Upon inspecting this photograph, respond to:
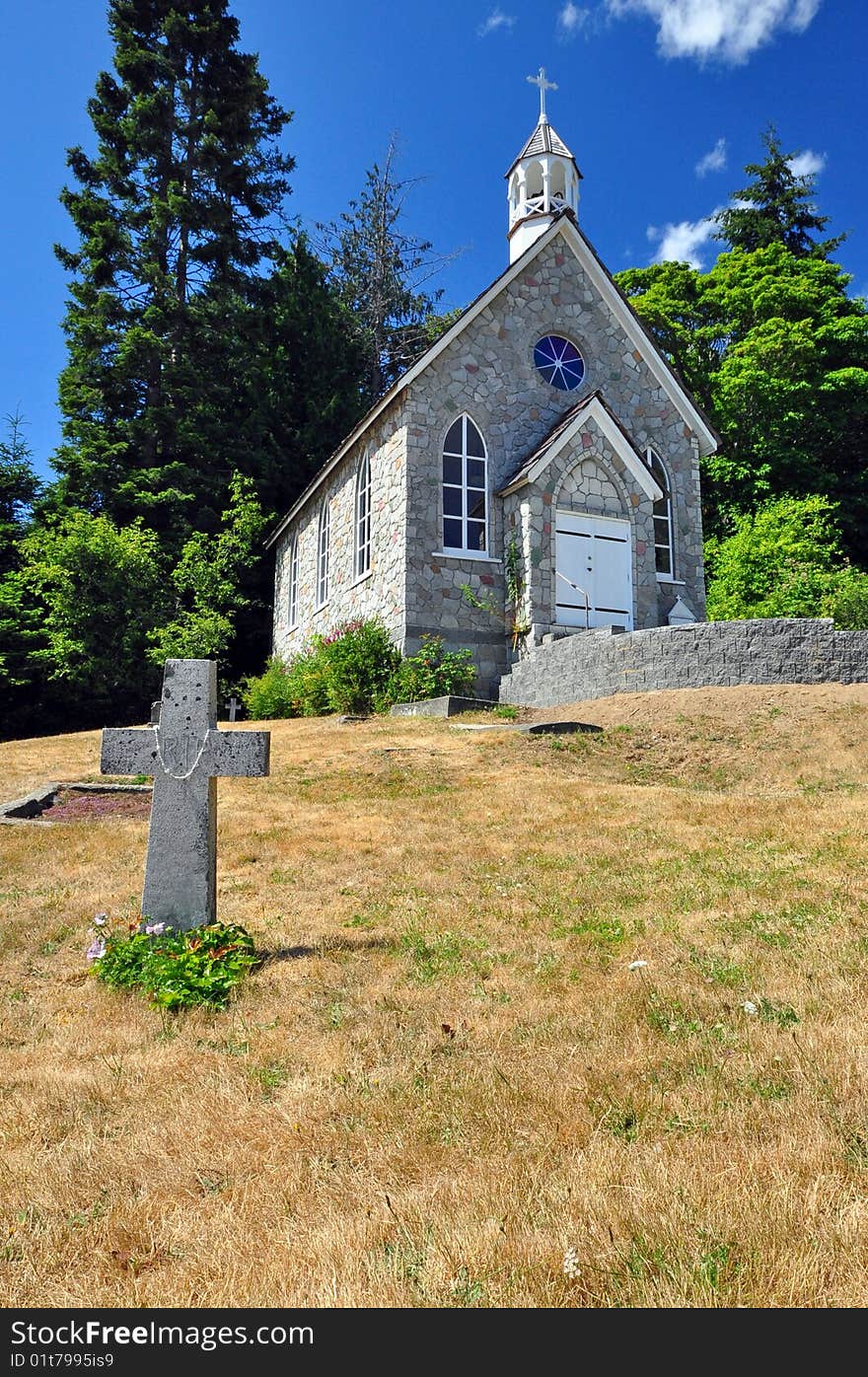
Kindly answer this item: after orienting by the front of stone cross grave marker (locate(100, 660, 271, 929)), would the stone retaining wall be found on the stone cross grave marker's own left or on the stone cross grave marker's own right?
on the stone cross grave marker's own left

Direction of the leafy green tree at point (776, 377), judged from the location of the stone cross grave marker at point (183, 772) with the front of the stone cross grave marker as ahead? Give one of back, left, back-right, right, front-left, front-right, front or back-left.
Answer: back-left

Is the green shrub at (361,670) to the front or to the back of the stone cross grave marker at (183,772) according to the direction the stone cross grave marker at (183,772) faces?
to the back

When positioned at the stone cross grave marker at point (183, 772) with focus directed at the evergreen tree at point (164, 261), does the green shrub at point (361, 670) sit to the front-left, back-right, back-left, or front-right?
front-right

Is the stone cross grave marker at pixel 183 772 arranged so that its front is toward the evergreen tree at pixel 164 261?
no

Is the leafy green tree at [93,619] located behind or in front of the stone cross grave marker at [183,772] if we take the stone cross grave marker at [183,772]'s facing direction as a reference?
behind

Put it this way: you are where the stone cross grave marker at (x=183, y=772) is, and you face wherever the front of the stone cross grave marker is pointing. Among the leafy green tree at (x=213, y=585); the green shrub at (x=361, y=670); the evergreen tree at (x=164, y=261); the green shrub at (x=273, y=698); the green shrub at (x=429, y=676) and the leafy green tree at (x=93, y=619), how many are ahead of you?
0

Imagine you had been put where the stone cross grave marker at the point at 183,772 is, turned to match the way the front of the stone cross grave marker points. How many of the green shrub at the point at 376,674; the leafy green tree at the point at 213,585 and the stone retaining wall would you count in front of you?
0

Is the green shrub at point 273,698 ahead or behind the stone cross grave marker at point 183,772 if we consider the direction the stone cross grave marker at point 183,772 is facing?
behind

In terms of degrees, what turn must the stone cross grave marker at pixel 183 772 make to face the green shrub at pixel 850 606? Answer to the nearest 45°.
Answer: approximately 135° to its left

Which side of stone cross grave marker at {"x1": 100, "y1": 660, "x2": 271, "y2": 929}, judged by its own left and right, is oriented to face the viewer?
front

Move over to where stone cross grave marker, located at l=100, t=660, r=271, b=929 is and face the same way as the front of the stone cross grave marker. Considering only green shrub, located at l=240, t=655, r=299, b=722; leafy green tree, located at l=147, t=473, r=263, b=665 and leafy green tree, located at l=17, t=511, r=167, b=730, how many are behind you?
3
